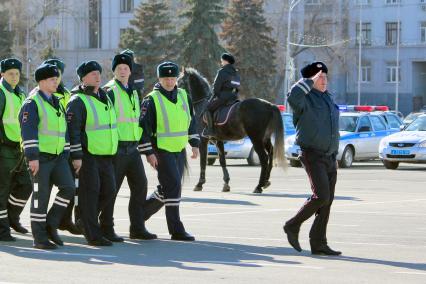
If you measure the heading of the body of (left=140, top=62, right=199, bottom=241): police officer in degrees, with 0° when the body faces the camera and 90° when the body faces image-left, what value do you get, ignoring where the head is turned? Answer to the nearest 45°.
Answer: approximately 315°

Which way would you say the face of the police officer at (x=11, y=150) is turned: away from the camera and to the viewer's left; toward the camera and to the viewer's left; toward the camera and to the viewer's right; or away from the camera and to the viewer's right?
toward the camera and to the viewer's right

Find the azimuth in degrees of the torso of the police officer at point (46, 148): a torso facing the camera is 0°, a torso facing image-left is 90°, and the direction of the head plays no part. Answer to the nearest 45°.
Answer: approximately 315°

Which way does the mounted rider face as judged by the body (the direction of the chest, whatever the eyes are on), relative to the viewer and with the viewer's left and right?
facing away from the viewer and to the left of the viewer

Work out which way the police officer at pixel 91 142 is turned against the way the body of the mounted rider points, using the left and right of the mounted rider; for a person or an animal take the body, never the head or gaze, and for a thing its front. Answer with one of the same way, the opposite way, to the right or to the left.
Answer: the opposite way

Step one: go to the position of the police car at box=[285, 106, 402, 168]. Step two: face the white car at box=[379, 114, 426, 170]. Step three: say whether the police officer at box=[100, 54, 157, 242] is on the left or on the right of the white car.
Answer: right

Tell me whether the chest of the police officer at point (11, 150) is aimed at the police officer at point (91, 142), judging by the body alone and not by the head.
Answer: yes

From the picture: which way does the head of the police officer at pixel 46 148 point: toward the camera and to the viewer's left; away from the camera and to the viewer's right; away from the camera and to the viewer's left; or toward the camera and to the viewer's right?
toward the camera and to the viewer's right

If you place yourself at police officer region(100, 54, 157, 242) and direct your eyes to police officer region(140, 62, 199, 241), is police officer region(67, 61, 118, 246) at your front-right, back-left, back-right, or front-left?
back-right
